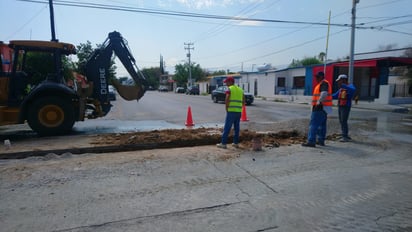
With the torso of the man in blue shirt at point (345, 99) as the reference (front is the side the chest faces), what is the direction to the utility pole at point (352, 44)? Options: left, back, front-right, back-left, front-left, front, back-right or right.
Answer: back-right

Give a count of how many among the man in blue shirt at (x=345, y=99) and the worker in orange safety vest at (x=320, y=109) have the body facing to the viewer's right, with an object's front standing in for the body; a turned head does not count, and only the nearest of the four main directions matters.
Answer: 0

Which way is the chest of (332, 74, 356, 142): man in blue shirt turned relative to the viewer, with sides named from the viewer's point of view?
facing the viewer and to the left of the viewer

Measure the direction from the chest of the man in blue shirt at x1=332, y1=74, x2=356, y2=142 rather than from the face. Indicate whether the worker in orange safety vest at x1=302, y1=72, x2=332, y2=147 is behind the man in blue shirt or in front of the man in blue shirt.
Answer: in front

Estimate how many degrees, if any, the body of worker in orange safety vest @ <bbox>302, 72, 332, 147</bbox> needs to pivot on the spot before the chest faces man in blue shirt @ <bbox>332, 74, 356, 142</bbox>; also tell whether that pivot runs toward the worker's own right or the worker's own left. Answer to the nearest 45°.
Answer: approximately 135° to the worker's own right

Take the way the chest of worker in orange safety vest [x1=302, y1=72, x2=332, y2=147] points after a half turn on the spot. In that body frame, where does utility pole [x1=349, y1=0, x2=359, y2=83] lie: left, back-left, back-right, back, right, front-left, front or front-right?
left

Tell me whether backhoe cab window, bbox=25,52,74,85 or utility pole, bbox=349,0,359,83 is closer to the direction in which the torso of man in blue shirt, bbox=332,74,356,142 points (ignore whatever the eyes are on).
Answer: the backhoe cab window

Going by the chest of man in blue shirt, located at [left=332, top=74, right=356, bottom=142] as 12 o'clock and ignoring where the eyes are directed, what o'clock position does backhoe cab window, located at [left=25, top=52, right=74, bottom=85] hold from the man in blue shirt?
The backhoe cab window is roughly at 1 o'clock from the man in blue shirt.

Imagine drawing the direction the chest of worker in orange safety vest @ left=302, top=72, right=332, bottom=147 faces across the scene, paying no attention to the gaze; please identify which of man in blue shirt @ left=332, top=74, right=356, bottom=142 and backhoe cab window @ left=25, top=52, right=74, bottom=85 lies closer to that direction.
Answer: the backhoe cab window

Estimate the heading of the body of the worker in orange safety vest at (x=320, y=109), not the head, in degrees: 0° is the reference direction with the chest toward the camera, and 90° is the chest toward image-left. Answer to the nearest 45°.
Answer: approximately 90°

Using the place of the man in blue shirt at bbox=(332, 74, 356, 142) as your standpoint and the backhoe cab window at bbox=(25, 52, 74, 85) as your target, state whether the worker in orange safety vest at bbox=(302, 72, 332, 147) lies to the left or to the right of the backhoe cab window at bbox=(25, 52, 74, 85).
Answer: left

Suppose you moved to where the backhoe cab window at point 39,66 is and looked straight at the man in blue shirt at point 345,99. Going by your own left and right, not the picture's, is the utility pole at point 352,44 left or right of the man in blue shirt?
left
